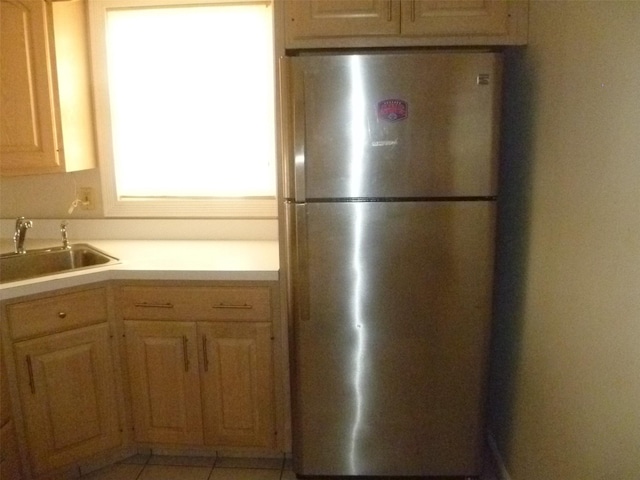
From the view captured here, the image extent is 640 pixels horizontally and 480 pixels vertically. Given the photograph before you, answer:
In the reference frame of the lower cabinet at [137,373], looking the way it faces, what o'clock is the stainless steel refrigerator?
The stainless steel refrigerator is roughly at 10 o'clock from the lower cabinet.

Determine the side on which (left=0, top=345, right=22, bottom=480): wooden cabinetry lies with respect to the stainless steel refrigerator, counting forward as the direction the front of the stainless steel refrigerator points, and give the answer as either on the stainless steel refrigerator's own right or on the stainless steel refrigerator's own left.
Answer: on the stainless steel refrigerator's own right

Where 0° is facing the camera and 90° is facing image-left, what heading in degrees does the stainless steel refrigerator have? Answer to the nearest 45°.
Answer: approximately 0°

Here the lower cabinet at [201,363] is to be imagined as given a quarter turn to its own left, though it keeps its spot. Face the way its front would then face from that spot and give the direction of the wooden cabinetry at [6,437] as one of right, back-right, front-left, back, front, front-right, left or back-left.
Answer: back

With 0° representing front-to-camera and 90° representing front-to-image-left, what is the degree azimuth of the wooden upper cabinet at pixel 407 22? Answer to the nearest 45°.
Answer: approximately 0°

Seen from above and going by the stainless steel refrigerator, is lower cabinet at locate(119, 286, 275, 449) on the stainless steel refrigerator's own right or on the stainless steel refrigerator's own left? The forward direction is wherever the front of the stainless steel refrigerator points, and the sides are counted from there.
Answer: on the stainless steel refrigerator's own right
